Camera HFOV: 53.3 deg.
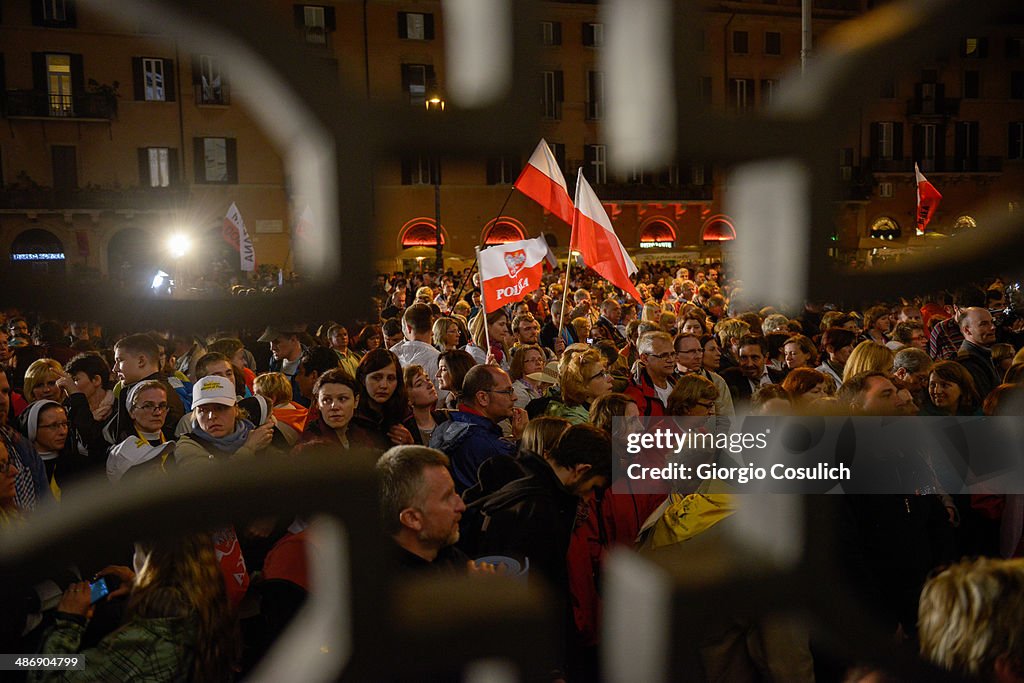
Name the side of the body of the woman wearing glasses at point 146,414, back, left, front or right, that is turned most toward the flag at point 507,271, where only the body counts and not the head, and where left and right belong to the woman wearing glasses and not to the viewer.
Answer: left

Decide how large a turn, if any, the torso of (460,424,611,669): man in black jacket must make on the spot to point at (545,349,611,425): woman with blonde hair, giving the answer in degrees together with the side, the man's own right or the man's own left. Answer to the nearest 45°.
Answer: approximately 90° to the man's own left

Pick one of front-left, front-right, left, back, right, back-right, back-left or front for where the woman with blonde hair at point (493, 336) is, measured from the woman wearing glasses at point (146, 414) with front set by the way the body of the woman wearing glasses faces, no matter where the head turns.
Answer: left

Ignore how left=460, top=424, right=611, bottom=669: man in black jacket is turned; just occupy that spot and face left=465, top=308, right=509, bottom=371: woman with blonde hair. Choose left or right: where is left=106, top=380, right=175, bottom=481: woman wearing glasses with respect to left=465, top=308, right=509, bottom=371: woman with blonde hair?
left

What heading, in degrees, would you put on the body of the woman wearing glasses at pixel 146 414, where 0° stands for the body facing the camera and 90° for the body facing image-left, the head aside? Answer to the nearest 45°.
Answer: approximately 315°

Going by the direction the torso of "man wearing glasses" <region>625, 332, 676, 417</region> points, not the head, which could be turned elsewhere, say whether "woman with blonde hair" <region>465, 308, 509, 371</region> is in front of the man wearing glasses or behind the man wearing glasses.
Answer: behind

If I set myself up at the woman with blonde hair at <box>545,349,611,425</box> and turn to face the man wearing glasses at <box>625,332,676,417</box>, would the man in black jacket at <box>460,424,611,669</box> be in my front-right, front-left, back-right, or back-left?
back-right

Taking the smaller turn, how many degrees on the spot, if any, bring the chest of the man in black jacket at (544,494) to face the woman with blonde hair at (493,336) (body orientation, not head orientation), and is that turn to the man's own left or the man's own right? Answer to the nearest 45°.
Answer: approximately 90° to the man's own left

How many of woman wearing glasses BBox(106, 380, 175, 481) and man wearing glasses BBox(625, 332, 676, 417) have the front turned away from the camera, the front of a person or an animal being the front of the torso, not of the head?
0

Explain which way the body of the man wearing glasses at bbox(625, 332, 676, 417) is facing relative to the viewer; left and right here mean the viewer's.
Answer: facing the viewer and to the right of the viewer
